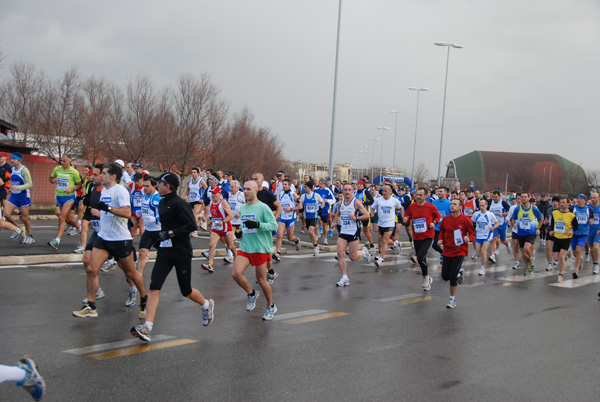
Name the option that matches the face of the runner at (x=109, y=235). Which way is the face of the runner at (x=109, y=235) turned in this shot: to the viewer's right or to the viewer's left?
to the viewer's left

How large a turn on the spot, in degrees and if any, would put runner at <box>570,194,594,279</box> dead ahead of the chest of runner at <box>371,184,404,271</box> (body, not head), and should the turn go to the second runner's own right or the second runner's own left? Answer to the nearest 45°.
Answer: approximately 135° to the second runner's own left

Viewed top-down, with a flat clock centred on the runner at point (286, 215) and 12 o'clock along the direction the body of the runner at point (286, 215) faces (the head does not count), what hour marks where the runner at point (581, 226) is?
the runner at point (581, 226) is roughly at 8 o'clock from the runner at point (286, 215).

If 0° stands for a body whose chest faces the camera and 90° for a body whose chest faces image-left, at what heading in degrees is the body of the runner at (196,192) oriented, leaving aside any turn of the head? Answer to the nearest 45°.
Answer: approximately 45°

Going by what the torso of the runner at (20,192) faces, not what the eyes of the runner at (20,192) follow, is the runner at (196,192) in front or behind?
behind

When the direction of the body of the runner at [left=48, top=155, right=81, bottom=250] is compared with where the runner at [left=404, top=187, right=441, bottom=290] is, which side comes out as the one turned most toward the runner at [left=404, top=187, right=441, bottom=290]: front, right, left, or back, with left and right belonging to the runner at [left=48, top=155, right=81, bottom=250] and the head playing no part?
left

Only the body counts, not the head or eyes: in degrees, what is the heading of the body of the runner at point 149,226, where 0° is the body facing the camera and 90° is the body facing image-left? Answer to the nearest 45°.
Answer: approximately 45°

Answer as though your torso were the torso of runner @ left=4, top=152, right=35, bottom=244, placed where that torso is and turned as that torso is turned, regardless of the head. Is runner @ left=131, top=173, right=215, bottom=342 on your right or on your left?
on your left

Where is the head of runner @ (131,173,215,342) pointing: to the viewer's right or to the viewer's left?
to the viewer's left
